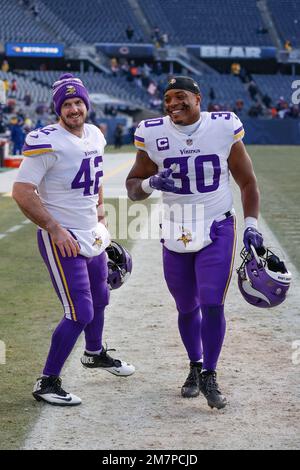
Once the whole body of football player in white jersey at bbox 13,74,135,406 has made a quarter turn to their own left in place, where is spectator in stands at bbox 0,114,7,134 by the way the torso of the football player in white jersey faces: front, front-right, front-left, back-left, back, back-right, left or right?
front-left

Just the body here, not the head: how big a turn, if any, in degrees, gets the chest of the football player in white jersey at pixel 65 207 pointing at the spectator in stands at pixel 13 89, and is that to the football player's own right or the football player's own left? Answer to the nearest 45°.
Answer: approximately 135° to the football player's own left

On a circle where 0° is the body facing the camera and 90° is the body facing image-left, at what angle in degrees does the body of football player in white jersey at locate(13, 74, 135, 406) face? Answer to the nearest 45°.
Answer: approximately 315°

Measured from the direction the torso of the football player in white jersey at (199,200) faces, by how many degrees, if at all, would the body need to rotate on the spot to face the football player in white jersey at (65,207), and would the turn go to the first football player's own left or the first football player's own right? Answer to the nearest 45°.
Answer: approximately 90° to the first football player's own right

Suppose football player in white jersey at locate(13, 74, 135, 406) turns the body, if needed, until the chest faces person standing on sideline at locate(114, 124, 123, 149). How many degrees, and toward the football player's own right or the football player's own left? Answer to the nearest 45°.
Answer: approximately 135° to the football player's own left

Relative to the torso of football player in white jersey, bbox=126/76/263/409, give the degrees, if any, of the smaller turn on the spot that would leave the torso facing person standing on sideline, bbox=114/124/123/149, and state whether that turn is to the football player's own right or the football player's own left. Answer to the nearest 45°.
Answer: approximately 180°

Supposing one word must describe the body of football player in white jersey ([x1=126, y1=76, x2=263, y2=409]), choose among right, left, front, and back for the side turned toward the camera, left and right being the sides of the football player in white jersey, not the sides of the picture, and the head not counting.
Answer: front

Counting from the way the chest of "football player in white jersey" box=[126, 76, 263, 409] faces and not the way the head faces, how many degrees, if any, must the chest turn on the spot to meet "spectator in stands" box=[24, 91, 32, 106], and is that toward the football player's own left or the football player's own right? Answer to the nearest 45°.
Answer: approximately 180°

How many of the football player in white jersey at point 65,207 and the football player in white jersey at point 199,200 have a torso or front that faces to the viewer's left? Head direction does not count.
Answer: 0

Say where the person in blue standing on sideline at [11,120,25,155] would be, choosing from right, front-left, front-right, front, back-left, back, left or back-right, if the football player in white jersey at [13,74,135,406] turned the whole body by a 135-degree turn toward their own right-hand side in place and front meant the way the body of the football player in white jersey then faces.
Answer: right

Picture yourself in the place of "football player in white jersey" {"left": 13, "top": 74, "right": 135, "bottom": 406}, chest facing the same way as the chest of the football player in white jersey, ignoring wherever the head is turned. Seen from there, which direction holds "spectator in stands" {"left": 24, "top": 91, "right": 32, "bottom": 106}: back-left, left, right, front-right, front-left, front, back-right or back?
back-left

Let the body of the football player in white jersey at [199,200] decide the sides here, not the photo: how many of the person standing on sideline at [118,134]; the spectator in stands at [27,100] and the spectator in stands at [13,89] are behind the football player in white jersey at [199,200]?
3
